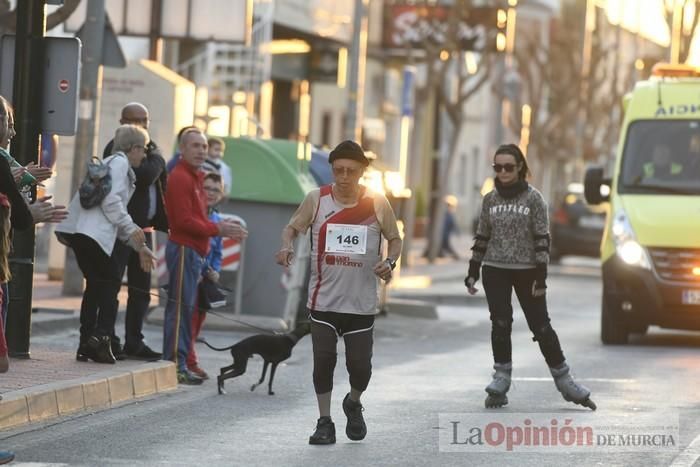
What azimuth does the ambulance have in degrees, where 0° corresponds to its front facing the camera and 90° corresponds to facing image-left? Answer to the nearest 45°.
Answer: approximately 0°

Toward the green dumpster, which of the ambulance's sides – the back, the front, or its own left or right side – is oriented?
right

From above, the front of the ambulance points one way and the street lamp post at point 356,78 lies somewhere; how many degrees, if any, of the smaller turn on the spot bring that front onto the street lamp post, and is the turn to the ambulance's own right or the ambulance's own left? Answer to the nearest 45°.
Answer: approximately 135° to the ambulance's own right

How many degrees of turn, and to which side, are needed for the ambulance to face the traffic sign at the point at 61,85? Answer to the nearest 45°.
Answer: approximately 45° to its right

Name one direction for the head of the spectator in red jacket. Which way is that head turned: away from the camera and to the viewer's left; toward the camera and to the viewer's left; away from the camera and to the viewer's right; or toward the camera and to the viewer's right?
toward the camera and to the viewer's right

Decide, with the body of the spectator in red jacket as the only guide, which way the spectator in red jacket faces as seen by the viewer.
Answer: to the viewer's right

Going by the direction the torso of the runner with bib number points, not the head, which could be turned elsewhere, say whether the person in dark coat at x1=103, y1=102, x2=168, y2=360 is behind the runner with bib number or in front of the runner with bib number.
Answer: behind

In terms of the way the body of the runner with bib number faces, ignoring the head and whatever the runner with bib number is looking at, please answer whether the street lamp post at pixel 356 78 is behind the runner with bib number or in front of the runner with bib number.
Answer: behind

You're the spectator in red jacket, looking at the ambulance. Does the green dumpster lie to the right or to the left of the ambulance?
left
